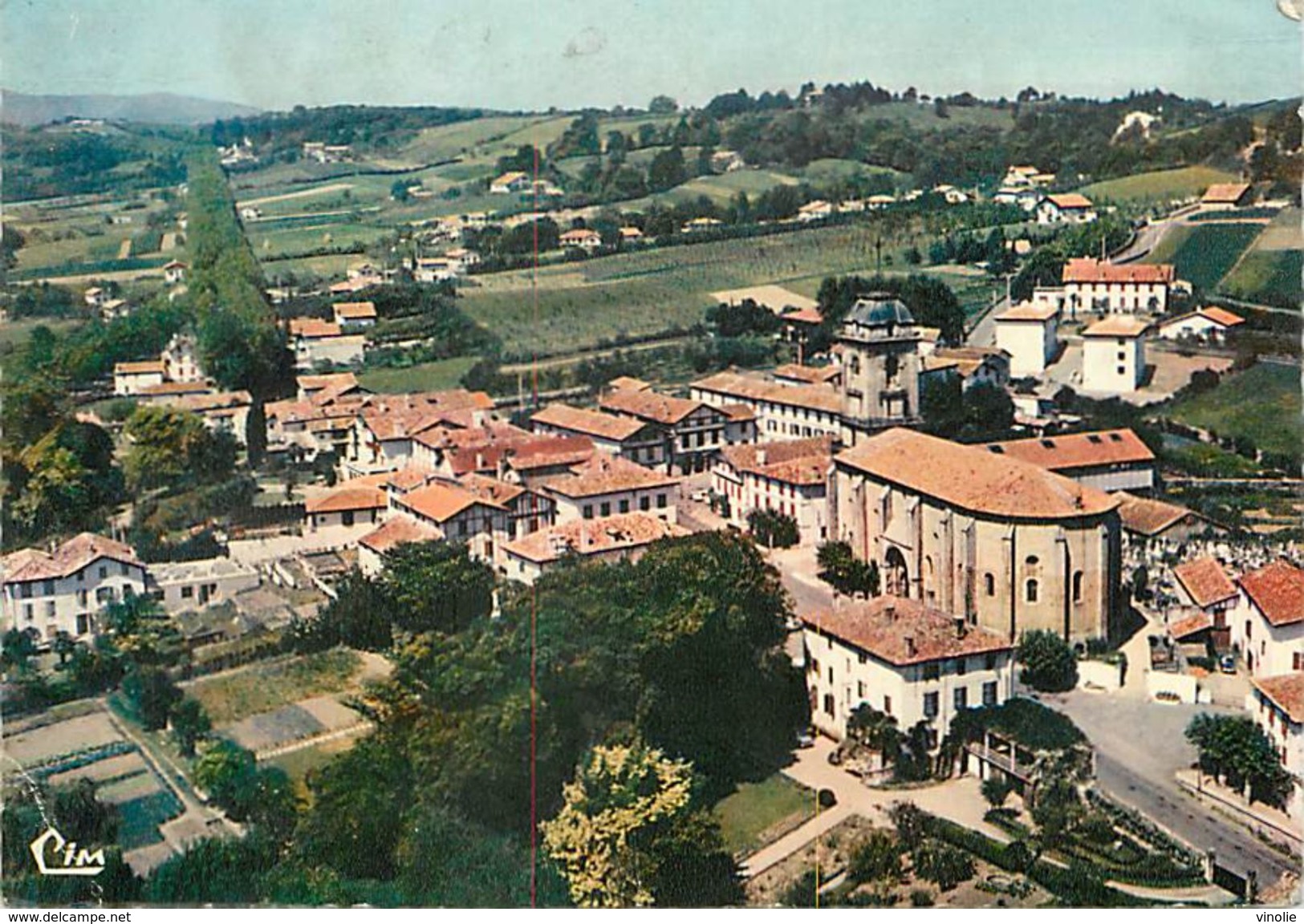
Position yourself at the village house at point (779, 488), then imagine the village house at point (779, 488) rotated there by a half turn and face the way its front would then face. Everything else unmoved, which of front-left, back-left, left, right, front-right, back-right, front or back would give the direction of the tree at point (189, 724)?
back

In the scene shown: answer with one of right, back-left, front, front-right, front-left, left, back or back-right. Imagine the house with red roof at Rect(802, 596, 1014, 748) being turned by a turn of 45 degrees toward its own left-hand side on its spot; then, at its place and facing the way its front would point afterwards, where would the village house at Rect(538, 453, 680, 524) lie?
back-left

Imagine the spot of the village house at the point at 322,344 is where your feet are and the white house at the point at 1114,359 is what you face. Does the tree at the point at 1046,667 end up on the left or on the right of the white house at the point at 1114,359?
right

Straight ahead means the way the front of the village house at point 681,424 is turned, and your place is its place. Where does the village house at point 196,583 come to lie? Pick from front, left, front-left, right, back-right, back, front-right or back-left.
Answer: right

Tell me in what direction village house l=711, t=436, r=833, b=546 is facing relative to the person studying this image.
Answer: facing the viewer and to the left of the viewer

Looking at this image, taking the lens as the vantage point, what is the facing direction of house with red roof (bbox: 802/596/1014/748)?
facing the viewer and to the right of the viewer

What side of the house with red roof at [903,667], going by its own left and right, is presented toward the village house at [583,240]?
back

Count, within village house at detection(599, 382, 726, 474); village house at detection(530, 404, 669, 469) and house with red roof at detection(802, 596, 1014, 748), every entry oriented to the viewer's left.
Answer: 0

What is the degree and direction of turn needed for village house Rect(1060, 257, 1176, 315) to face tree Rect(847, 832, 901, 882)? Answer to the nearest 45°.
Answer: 0° — it already faces it

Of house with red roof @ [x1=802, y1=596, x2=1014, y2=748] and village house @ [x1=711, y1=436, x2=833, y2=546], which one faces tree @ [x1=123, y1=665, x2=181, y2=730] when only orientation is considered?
the village house

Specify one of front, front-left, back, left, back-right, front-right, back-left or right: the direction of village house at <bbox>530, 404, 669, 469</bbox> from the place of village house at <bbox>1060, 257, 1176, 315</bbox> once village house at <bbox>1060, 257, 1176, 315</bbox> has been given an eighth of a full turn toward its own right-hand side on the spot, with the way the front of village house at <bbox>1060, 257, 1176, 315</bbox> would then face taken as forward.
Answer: front

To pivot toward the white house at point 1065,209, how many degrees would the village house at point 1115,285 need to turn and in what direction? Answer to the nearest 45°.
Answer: approximately 135° to its right

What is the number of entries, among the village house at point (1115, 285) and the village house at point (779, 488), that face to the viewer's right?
0

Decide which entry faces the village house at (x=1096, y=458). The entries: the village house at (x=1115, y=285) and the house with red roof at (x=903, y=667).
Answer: the village house at (x=1115, y=285)

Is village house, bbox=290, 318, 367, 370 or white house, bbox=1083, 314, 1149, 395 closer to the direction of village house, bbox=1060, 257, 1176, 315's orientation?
the white house

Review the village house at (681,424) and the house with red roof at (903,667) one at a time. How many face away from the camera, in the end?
0

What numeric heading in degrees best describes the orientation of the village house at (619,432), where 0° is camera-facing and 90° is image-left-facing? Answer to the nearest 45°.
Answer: approximately 315°

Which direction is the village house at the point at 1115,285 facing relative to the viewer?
toward the camera

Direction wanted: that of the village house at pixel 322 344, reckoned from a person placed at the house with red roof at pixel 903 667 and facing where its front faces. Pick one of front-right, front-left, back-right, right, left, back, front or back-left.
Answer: back

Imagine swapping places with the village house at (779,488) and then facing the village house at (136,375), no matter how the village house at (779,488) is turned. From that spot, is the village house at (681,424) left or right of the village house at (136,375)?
right

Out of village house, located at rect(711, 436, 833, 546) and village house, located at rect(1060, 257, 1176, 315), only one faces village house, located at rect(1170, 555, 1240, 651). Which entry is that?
village house, located at rect(1060, 257, 1176, 315)
